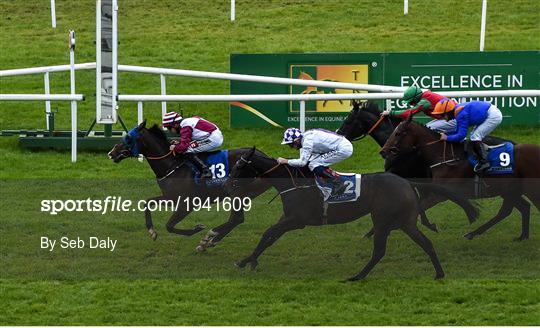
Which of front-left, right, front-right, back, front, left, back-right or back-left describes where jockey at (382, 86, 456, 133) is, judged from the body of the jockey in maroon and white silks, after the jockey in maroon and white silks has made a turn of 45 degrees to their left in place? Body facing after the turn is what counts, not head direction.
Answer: back-left

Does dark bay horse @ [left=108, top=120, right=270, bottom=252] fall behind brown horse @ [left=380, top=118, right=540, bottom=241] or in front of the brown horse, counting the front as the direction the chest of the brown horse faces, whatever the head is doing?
in front

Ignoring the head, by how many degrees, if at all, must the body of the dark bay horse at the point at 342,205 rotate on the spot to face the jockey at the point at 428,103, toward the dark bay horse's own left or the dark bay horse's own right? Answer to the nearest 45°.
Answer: approximately 135° to the dark bay horse's own right

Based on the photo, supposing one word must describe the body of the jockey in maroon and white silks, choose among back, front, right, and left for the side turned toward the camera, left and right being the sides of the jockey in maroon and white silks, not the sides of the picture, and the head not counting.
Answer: left

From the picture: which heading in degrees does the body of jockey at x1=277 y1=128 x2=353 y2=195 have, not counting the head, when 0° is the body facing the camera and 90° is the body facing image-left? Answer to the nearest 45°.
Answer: approximately 90°

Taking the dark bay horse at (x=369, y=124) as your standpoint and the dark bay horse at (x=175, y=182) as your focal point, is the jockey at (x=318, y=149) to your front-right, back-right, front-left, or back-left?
front-left

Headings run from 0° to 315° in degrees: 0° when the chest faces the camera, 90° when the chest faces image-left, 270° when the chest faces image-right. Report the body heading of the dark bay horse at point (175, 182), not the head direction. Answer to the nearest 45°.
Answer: approximately 90°

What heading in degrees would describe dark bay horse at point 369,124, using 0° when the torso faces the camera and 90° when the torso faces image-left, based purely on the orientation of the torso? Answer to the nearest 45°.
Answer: approximately 90°

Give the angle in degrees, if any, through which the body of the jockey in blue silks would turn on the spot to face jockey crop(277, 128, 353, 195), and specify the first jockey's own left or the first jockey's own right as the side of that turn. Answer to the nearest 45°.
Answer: approximately 45° to the first jockey's own left

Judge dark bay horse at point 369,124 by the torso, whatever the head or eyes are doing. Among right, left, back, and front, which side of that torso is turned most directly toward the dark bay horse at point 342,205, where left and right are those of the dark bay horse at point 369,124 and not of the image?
left

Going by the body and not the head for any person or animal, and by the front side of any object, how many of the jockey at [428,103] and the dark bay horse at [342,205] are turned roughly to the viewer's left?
2

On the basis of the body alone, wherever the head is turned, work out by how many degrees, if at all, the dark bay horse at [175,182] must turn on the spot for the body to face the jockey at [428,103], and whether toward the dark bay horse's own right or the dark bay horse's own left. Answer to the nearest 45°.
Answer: approximately 180°

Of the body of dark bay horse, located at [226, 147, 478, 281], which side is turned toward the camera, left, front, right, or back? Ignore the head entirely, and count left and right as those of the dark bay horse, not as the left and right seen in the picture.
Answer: left
